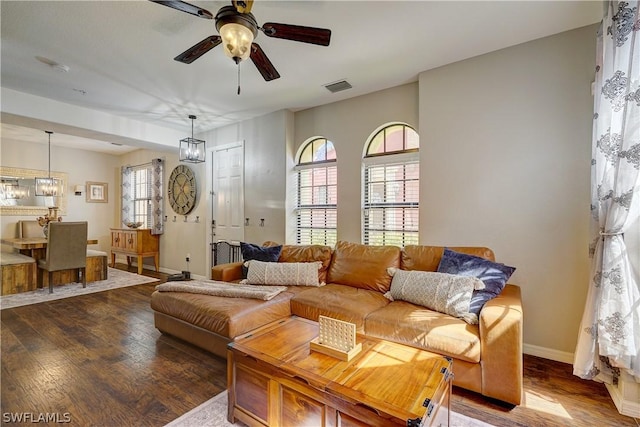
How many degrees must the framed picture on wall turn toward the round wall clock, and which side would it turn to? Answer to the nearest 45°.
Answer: approximately 45° to its left

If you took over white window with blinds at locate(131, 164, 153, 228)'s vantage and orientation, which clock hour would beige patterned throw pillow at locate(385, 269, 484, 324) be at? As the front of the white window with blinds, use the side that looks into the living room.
The beige patterned throw pillow is roughly at 10 o'clock from the white window with blinds.

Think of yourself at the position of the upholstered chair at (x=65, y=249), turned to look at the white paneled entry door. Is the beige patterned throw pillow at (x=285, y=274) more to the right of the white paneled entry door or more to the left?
right

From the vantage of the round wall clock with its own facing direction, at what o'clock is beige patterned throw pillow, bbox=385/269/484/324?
The beige patterned throw pillow is roughly at 10 o'clock from the round wall clock.

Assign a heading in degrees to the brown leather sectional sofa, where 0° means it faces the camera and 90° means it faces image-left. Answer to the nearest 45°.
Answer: approximately 45°

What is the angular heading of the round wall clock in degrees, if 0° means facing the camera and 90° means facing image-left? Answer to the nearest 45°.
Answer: approximately 45°

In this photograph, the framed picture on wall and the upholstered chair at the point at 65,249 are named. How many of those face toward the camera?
1

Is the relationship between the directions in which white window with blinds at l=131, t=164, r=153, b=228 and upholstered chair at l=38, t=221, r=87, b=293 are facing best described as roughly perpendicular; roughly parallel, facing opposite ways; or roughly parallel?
roughly perpendicular

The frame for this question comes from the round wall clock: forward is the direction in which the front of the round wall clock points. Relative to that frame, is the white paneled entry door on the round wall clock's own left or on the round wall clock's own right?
on the round wall clock's own left

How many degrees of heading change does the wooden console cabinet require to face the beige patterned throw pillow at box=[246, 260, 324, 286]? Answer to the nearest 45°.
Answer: approximately 45° to its left

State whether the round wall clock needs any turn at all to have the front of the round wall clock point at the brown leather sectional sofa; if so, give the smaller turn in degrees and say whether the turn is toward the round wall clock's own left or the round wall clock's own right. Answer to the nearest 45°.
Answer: approximately 45° to the round wall clock's own left
